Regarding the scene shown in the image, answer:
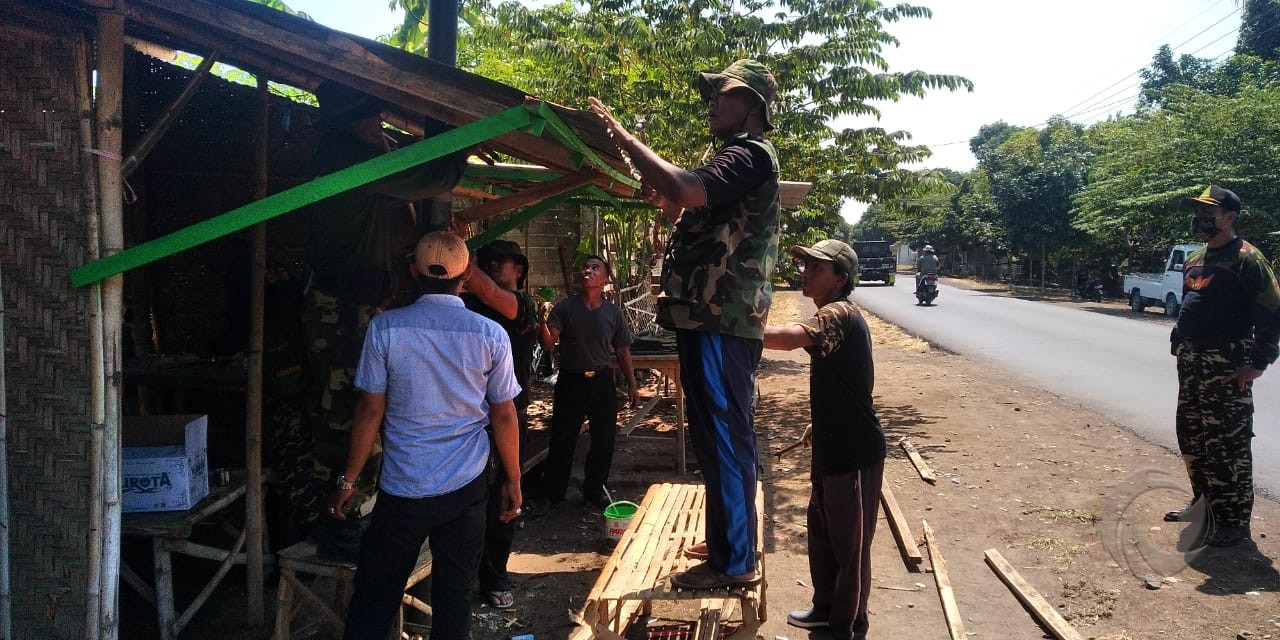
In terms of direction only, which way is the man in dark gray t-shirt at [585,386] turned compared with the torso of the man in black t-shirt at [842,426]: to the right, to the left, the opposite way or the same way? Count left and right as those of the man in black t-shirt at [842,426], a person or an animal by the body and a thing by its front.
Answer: to the left

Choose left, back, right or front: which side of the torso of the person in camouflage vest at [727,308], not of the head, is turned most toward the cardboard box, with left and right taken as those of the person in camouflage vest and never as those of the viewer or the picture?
front

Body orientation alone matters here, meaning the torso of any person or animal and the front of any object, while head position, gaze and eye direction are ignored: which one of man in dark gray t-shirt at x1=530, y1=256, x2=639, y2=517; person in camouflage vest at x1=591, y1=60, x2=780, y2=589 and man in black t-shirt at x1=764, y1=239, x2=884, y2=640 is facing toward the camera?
man in dark gray t-shirt at x1=530, y1=256, x2=639, y2=517

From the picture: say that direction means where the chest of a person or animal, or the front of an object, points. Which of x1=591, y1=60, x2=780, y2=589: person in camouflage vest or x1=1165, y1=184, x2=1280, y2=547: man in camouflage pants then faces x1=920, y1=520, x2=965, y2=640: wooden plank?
x1=1165, y1=184, x2=1280, y2=547: man in camouflage pants

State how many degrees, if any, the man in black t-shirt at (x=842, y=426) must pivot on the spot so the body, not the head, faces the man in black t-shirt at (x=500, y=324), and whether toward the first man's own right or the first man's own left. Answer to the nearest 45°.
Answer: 0° — they already face them

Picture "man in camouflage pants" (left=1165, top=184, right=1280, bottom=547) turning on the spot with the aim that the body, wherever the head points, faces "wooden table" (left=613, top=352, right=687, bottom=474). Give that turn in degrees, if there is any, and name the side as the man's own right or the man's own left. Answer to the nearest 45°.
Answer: approximately 45° to the man's own right

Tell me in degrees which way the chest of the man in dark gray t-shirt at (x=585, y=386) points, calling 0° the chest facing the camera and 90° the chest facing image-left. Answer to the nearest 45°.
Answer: approximately 0°

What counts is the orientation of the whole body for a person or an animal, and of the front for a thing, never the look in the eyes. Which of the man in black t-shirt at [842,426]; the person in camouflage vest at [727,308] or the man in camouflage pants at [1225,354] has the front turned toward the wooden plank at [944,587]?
the man in camouflage pants at [1225,354]

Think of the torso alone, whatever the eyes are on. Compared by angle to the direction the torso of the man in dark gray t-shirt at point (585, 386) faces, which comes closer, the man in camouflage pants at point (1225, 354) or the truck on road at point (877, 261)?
the man in camouflage pants

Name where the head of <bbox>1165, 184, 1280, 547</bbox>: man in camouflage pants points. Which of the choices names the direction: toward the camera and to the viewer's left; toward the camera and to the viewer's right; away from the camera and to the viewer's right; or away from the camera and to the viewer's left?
toward the camera and to the viewer's left

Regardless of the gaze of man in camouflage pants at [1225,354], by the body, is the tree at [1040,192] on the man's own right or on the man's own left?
on the man's own right

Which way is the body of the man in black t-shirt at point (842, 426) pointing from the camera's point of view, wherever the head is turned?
to the viewer's left
